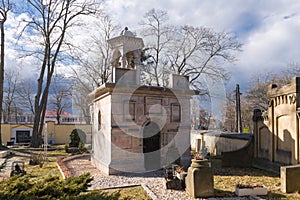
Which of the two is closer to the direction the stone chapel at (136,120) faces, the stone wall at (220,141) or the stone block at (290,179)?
the stone block

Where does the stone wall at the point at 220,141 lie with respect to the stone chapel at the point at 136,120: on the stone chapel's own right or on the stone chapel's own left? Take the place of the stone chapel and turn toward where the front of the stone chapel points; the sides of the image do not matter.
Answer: on the stone chapel's own left

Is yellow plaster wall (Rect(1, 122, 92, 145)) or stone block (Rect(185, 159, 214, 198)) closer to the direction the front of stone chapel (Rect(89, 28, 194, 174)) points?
the stone block

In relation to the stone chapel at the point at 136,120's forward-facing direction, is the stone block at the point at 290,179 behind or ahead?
ahead

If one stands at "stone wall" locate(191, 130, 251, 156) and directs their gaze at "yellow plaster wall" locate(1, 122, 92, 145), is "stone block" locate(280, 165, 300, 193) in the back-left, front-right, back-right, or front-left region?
back-left

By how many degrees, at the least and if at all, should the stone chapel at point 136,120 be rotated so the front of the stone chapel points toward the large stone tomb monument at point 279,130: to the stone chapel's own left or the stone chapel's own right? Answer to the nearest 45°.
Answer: approximately 45° to the stone chapel's own left

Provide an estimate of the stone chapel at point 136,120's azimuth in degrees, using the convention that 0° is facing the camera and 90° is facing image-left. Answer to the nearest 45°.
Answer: approximately 315°

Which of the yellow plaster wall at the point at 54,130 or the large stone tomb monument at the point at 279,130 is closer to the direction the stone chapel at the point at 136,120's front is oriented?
the large stone tomb monument
